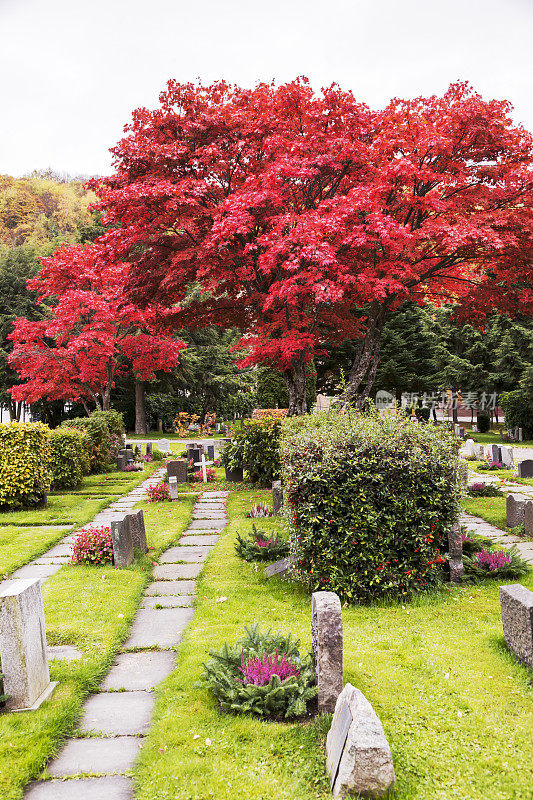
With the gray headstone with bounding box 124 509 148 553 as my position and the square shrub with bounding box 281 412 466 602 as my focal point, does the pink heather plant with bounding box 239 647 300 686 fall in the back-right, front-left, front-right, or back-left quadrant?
front-right

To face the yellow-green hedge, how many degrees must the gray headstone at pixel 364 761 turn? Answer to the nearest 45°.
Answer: approximately 45° to its right

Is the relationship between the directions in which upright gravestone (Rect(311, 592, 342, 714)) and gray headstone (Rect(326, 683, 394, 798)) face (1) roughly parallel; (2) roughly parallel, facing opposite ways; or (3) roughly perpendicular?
roughly parallel

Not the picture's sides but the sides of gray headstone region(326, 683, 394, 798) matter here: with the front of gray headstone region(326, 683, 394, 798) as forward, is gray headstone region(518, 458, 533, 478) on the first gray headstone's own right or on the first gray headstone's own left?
on the first gray headstone's own right

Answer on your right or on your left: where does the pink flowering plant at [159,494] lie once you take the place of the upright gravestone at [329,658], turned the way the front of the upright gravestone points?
on your right

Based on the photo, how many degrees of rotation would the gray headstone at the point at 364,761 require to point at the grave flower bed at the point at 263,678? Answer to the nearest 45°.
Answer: approximately 45° to its right

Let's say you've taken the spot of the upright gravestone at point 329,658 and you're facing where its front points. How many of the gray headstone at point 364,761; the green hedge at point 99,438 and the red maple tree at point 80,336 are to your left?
1

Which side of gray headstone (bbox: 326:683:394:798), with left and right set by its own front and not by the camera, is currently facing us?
left

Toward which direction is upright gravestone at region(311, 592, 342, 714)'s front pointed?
to the viewer's left

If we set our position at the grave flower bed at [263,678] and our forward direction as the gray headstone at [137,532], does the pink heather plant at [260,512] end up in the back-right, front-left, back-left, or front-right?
front-right

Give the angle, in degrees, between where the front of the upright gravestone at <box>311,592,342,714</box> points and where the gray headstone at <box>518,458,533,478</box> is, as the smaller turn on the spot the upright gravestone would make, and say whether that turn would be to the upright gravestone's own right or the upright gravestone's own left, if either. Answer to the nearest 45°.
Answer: approximately 135° to the upright gravestone's own right

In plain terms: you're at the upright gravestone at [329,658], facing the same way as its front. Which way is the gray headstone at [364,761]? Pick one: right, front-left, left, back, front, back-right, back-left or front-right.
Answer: left

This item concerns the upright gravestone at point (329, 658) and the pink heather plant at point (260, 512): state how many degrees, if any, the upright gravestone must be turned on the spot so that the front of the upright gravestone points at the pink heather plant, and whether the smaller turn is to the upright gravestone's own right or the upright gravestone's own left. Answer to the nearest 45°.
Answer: approximately 90° to the upright gravestone's own right

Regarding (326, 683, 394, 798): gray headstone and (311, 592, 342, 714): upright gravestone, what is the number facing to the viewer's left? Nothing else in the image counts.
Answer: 2
